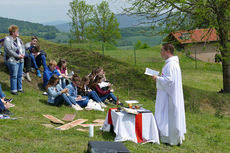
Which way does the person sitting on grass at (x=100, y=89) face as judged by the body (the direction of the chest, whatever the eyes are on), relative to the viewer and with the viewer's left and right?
facing to the right of the viewer

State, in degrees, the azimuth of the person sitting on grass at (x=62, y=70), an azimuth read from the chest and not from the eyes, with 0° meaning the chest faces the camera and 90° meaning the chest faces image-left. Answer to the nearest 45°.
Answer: approximately 315°

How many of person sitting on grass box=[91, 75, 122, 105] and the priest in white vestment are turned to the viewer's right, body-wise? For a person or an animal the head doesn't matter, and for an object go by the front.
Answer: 1

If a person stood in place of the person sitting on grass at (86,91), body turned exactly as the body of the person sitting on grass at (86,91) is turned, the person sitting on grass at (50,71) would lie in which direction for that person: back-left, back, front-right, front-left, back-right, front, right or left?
back

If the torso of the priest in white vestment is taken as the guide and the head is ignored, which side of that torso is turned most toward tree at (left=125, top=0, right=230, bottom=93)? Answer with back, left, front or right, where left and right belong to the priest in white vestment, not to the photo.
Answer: right

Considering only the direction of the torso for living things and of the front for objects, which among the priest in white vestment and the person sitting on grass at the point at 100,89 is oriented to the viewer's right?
the person sitting on grass

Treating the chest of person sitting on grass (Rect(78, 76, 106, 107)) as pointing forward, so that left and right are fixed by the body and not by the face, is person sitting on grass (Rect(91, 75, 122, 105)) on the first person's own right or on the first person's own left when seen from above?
on the first person's own left

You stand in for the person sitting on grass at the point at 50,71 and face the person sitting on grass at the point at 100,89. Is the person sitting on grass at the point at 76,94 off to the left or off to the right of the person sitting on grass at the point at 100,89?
right

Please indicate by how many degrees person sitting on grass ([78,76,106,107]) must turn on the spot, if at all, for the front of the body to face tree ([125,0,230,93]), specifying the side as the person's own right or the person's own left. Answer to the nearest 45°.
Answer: approximately 90° to the person's own left

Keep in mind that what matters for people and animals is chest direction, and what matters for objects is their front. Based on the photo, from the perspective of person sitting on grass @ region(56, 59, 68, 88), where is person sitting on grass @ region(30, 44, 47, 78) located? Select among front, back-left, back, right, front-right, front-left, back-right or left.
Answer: back

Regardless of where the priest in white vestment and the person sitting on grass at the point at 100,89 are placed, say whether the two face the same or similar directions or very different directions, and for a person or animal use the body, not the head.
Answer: very different directions

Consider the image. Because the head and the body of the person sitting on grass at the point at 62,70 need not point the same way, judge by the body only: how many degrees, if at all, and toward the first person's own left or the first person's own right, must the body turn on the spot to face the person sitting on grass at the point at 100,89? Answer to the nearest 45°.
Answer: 0° — they already face them

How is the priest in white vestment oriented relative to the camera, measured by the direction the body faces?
to the viewer's left
